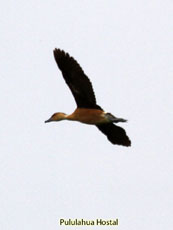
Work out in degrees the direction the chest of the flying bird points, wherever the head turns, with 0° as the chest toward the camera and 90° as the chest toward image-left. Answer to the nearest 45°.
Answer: approximately 90°
